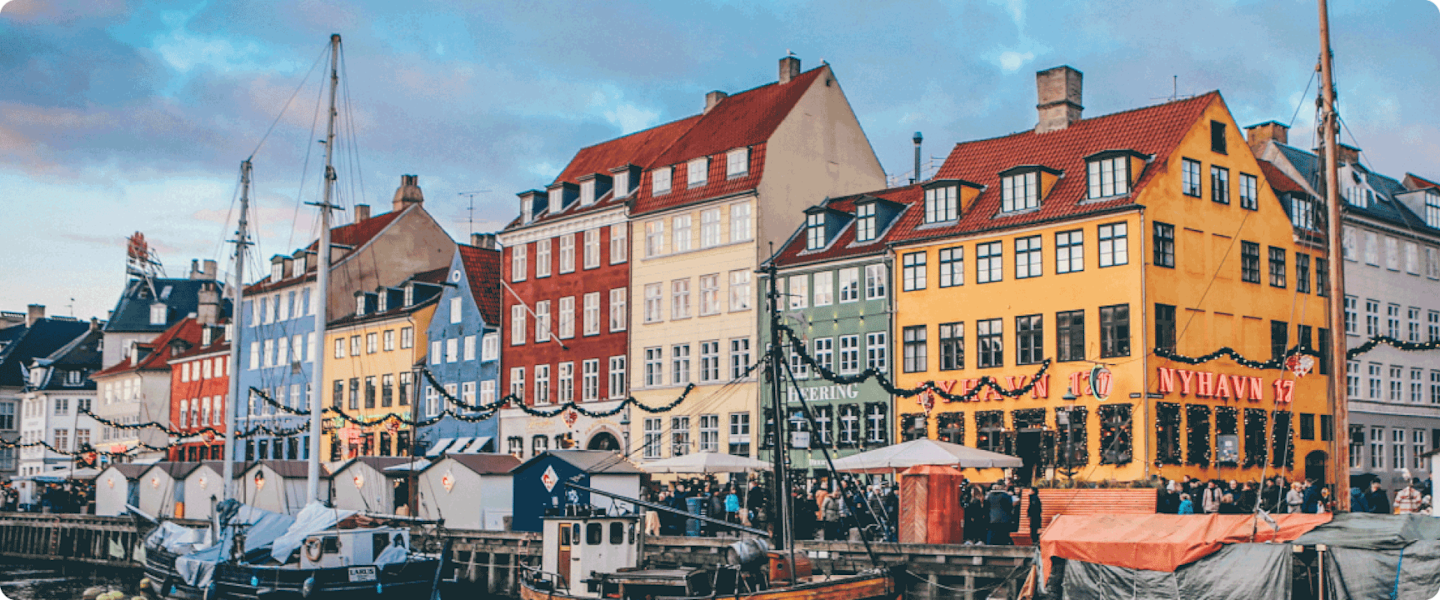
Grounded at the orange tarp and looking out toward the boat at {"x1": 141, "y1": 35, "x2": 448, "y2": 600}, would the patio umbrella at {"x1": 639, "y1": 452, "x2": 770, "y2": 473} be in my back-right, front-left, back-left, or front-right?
front-right

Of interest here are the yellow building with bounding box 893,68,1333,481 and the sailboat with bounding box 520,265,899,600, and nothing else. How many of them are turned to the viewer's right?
1

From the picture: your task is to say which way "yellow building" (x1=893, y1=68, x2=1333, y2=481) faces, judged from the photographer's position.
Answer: facing the viewer and to the left of the viewer

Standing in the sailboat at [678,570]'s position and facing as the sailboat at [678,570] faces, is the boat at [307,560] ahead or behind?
behind

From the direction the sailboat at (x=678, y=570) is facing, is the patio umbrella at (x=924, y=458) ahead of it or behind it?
ahead

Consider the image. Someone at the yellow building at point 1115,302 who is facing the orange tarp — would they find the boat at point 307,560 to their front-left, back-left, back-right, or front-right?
front-right

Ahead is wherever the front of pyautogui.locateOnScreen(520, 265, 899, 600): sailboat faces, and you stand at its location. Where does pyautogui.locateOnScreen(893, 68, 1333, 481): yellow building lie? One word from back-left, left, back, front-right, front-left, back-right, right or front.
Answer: front-left

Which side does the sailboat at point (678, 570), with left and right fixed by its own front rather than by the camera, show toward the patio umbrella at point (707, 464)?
left

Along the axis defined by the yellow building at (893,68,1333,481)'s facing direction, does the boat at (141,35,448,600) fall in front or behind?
in front

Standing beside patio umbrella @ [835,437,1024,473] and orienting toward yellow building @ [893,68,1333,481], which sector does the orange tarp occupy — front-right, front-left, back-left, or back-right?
back-right

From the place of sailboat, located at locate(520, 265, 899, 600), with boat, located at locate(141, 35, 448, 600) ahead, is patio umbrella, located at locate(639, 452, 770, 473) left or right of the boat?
right

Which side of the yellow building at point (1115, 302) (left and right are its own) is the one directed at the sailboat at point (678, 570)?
front

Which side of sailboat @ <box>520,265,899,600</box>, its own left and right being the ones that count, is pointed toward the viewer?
right
